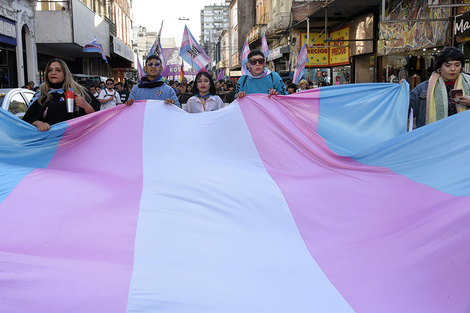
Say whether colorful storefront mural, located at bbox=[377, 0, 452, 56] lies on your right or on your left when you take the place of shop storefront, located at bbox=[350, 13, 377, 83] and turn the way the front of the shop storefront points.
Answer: on your left

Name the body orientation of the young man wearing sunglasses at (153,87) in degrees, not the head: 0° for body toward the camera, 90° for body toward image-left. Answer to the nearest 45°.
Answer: approximately 0°

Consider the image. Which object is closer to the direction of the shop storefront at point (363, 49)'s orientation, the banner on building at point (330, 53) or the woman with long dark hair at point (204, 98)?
the woman with long dark hair

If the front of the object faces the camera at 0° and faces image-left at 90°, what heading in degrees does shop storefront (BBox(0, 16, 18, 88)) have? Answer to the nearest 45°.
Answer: approximately 315°

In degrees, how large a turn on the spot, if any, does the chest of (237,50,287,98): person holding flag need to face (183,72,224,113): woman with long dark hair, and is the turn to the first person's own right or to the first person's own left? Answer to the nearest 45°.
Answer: approximately 45° to the first person's own right

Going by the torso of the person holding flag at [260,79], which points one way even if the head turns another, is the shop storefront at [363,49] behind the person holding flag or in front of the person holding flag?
behind

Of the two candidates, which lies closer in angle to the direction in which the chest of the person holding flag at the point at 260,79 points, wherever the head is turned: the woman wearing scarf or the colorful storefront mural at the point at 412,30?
the woman wearing scarf

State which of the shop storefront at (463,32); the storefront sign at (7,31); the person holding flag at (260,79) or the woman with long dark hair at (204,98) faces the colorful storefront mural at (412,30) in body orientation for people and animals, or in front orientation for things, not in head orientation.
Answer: the storefront sign at (7,31)

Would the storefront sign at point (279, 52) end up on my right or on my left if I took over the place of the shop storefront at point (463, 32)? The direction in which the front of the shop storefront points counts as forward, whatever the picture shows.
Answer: on my right
